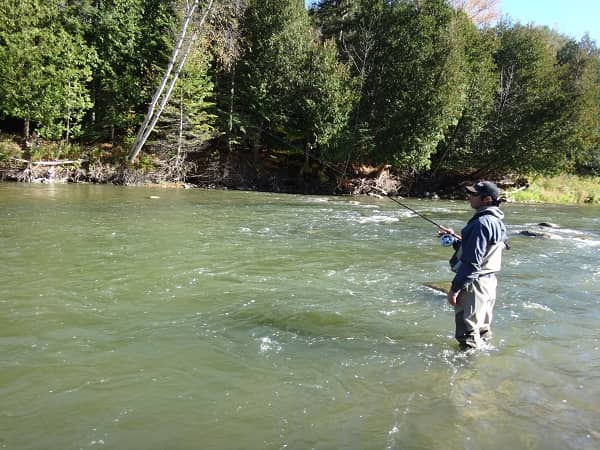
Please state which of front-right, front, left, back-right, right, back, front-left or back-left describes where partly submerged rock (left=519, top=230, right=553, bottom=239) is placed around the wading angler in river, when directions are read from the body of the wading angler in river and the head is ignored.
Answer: right

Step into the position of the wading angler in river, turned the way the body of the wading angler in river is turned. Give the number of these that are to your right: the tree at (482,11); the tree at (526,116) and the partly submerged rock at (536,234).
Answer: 3

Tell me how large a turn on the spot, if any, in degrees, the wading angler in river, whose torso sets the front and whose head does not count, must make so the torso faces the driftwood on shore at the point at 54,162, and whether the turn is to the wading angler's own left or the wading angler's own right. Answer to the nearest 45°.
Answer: approximately 45° to the wading angler's own right

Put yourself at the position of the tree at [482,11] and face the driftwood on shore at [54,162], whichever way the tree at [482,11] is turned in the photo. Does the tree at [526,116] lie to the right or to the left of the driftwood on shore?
left

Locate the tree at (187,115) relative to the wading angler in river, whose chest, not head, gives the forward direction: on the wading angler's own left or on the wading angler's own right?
on the wading angler's own right

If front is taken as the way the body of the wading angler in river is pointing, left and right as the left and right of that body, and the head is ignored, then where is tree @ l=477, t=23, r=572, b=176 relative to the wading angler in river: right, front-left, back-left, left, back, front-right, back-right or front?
right

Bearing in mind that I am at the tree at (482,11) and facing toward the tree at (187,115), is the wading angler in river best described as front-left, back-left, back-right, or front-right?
front-left

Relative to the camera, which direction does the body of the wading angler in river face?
to the viewer's left

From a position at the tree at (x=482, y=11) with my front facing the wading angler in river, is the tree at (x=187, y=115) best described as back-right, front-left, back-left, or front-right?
front-right
